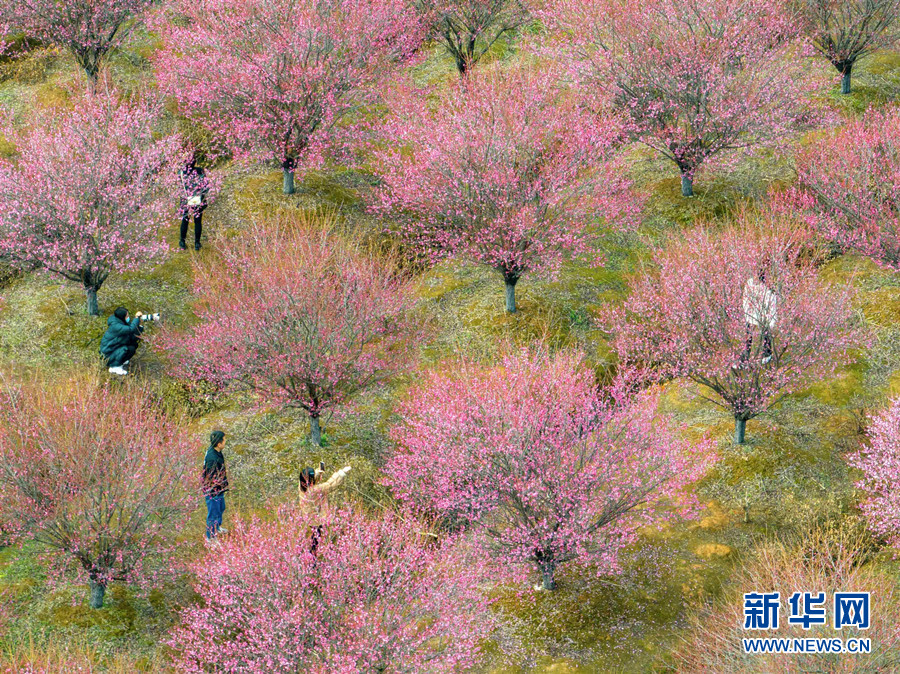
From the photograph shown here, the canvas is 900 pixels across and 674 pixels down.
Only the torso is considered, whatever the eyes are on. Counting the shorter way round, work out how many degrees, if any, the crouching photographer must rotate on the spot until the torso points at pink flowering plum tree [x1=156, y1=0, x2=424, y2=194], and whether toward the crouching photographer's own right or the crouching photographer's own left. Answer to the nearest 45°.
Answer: approximately 45° to the crouching photographer's own left

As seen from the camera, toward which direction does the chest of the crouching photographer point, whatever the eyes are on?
to the viewer's right

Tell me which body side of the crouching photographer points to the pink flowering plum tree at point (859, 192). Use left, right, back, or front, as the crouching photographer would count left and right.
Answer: front

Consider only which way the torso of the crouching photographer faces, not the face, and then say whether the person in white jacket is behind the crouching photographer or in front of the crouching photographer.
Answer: in front

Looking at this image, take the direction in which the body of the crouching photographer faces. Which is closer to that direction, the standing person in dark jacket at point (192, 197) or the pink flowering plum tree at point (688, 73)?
the pink flowering plum tree

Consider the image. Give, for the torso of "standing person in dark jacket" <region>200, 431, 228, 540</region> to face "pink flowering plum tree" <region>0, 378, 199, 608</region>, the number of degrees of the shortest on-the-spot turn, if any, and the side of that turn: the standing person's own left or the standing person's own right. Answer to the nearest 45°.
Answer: approximately 180°

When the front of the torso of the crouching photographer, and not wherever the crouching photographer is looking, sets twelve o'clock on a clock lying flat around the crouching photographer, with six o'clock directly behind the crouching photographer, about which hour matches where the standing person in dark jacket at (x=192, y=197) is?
The standing person in dark jacket is roughly at 10 o'clock from the crouching photographer.

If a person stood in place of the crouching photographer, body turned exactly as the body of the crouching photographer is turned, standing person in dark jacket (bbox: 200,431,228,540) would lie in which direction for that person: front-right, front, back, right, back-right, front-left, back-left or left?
right

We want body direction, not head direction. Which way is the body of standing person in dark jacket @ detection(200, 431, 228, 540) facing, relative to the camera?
to the viewer's right

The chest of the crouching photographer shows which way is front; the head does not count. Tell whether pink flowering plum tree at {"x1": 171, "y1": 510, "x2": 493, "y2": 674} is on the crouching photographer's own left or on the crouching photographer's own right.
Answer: on the crouching photographer's own right

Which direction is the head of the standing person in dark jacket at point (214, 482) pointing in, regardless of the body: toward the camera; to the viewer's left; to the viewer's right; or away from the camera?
to the viewer's right
